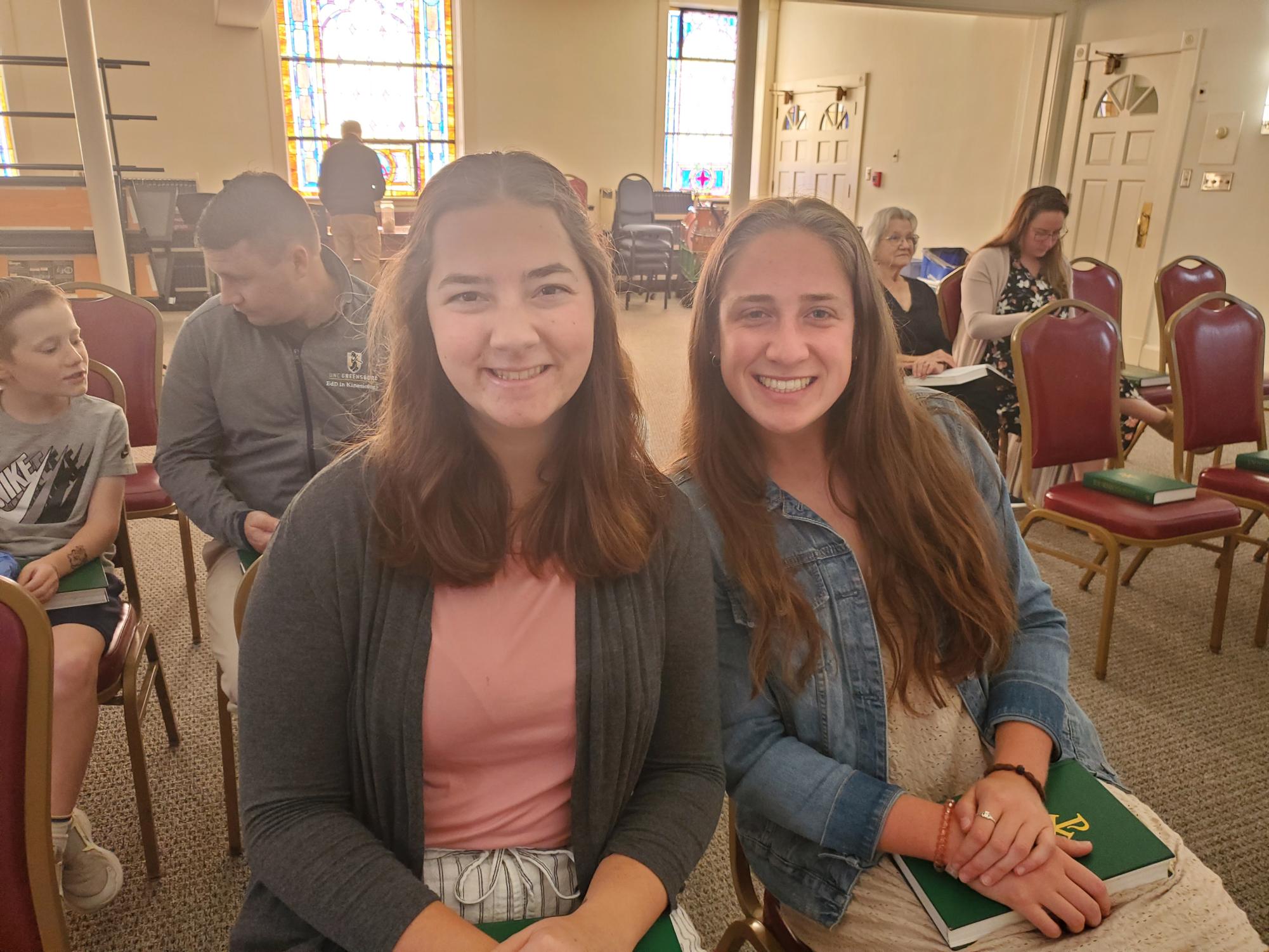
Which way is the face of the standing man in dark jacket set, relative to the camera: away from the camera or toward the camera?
away from the camera

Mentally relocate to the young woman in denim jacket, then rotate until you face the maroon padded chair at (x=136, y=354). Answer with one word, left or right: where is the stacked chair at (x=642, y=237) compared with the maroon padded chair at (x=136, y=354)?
right

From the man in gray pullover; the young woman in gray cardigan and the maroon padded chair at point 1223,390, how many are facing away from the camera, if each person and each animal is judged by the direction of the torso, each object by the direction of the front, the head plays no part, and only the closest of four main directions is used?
0

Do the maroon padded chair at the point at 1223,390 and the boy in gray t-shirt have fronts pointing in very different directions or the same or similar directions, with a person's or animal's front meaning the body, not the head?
same or similar directions

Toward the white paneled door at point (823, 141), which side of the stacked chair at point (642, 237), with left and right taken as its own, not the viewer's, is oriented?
left

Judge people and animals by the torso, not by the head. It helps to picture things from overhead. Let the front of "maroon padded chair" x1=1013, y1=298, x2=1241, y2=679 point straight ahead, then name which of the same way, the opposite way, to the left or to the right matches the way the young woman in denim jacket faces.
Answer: the same way

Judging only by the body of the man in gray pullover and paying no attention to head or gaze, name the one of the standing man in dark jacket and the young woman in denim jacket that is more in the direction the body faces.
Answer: the young woman in denim jacket

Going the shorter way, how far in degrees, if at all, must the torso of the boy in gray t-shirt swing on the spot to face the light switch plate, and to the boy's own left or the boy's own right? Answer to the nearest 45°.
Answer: approximately 90° to the boy's own left

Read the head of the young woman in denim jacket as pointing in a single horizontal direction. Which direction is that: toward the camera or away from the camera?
toward the camera

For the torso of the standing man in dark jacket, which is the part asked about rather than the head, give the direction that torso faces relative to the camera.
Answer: away from the camera

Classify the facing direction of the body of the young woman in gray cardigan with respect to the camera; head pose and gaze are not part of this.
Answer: toward the camera

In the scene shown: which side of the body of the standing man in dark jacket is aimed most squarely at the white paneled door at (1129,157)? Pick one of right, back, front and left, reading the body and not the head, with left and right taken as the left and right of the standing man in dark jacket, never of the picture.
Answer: right

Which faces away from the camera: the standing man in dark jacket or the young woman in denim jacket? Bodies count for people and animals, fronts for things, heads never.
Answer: the standing man in dark jacket

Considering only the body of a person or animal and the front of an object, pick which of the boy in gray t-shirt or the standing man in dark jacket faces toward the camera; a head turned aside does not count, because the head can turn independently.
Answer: the boy in gray t-shirt

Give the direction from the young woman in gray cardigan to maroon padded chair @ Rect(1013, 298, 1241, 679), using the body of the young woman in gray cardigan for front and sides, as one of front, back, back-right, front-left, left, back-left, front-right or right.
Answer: back-left

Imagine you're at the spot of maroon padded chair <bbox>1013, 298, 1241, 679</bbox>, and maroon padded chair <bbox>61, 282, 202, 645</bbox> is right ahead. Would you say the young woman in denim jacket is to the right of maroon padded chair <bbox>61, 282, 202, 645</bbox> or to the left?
left

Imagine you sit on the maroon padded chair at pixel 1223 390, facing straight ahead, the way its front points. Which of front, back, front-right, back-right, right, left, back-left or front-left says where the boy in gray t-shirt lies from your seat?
right

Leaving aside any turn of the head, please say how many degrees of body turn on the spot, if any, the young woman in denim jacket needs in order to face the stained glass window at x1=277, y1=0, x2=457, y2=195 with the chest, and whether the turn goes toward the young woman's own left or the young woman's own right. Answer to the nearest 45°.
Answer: approximately 180°
